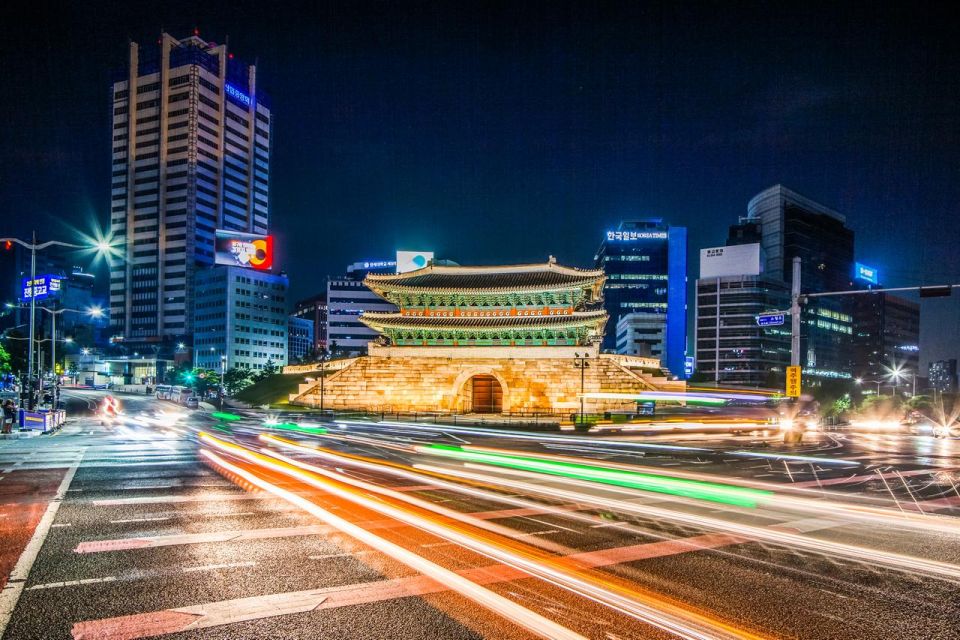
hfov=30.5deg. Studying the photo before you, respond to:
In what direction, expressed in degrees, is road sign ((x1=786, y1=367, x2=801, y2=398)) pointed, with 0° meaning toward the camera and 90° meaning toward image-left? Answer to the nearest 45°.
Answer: approximately 0°

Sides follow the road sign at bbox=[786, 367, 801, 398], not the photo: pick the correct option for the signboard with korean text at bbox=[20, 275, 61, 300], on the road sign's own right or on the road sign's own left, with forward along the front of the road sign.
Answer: on the road sign's own right

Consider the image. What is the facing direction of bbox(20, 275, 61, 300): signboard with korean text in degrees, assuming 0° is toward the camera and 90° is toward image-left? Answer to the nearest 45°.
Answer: approximately 0°

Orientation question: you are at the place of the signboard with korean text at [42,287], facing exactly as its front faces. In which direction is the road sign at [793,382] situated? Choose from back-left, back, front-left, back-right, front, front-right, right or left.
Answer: front-left

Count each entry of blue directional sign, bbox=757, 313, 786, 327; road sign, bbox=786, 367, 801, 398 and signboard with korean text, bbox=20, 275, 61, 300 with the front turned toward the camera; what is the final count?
3

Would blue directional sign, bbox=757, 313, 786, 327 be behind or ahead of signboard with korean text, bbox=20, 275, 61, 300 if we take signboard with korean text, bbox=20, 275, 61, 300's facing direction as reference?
ahead

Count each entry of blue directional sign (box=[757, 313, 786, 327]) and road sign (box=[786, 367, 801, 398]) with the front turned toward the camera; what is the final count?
2
